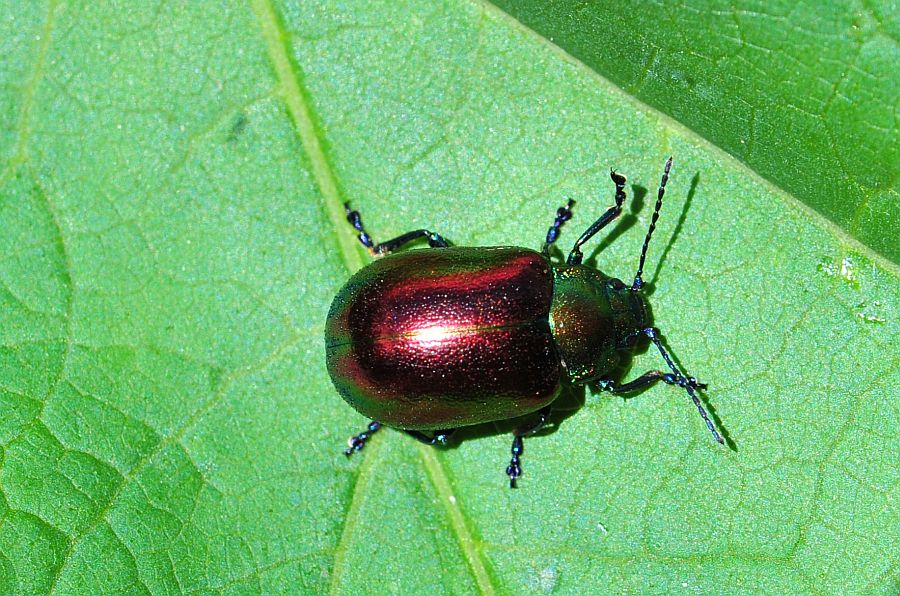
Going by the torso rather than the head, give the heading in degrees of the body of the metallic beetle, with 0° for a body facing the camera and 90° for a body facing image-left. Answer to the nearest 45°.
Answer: approximately 270°
